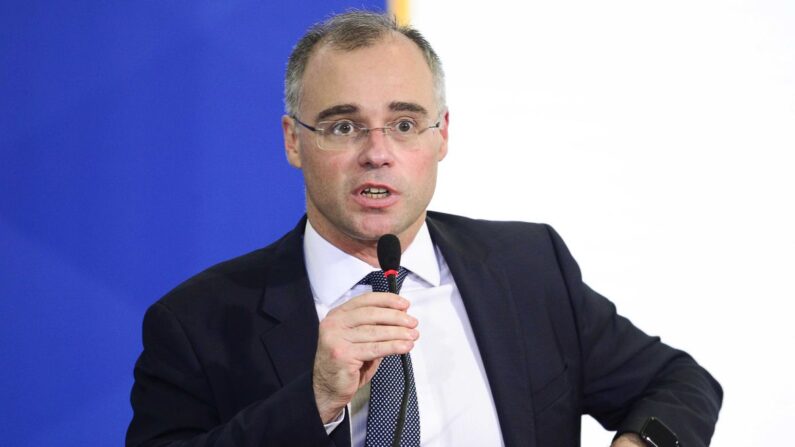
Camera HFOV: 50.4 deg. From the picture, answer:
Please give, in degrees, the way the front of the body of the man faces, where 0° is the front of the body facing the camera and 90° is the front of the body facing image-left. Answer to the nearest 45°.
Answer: approximately 0°
